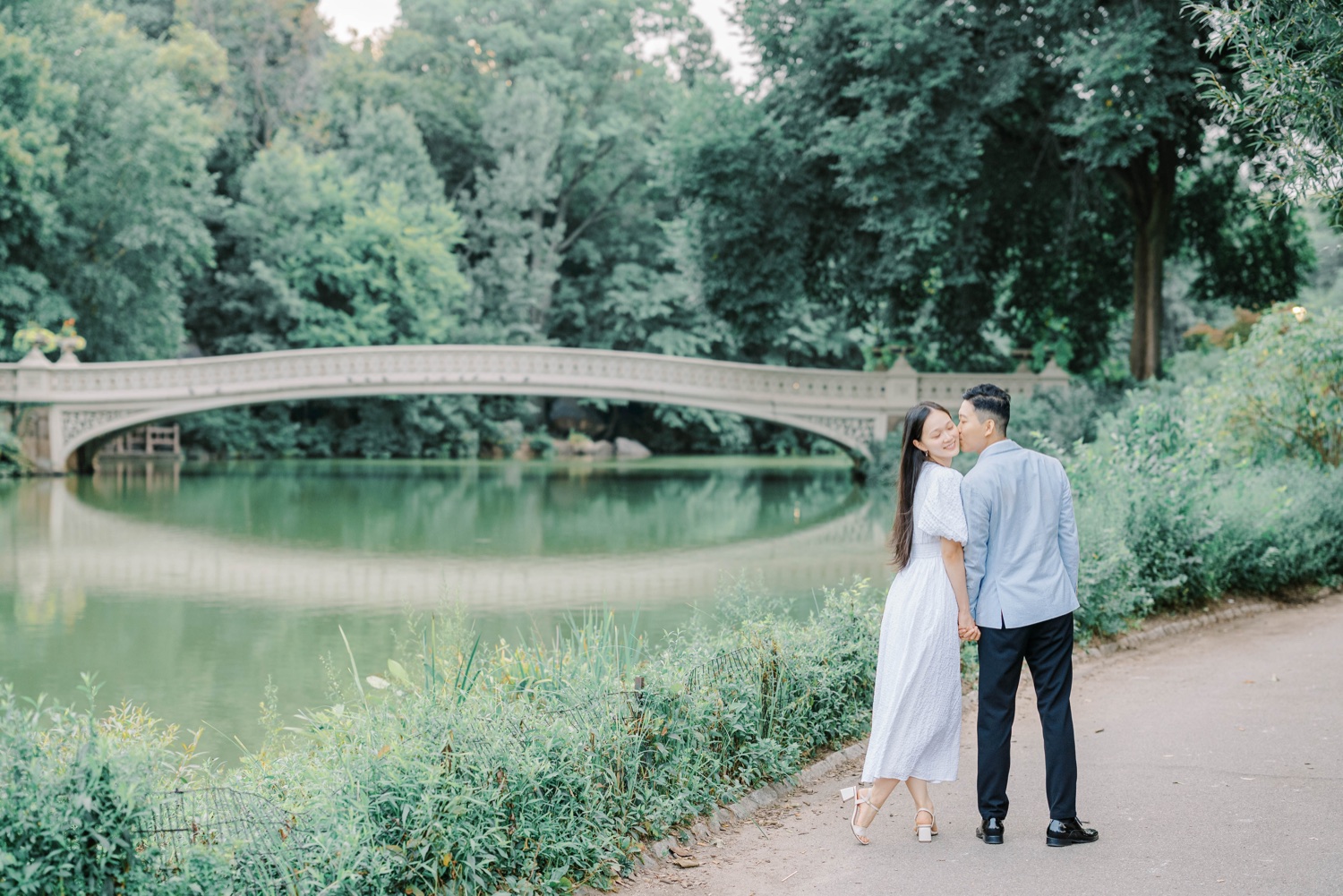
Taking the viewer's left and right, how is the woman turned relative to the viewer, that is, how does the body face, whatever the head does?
facing away from the viewer and to the right of the viewer

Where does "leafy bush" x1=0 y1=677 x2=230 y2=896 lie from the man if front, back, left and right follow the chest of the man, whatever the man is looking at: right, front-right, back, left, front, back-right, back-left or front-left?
back-left

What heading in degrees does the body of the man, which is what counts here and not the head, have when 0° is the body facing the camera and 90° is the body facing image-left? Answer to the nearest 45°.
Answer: approximately 180°

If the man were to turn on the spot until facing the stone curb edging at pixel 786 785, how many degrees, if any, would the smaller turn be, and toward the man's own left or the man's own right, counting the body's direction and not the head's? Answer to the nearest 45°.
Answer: approximately 45° to the man's own left

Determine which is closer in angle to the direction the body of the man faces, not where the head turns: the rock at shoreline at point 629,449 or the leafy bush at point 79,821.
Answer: the rock at shoreline

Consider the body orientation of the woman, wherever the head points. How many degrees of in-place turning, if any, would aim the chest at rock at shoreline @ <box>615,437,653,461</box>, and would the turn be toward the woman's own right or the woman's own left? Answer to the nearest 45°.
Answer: approximately 45° to the woman's own left

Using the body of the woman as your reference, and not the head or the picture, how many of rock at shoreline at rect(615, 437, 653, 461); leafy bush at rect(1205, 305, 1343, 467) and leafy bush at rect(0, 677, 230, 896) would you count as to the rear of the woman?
1

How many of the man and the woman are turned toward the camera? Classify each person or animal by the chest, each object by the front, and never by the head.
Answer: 0

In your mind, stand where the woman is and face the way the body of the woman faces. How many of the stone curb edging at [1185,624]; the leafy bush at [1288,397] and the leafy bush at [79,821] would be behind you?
1
